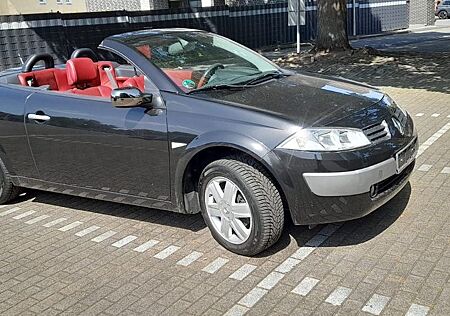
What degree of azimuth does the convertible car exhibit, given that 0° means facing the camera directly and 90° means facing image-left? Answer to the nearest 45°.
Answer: approximately 315°

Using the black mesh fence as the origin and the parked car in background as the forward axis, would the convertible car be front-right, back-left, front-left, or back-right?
back-right

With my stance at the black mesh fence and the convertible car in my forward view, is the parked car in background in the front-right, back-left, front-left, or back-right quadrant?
back-left

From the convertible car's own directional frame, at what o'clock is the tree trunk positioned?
The tree trunk is roughly at 8 o'clock from the convertible car.

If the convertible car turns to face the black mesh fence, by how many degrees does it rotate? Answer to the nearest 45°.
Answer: approximately 135° to its left

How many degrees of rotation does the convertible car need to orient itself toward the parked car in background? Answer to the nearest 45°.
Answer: approximately 90° to its left
